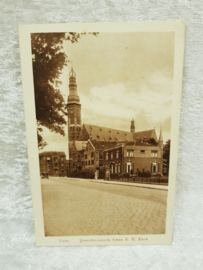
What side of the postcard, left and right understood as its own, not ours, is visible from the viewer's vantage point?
front
